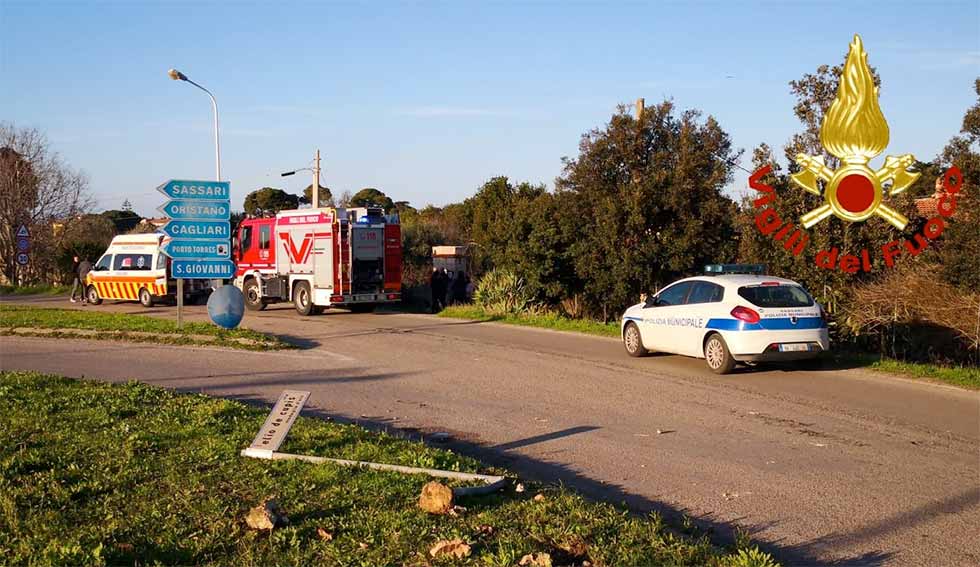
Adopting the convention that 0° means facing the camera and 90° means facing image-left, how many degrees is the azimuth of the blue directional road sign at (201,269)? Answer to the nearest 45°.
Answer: approximately 0°

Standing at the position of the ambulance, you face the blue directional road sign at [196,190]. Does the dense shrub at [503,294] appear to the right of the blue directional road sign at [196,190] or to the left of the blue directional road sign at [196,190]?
left

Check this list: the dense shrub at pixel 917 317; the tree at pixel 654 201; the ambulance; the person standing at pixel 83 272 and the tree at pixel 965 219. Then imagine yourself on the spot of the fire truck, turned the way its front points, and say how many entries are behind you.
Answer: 3

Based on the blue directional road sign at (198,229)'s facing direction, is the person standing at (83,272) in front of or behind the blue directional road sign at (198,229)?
behind

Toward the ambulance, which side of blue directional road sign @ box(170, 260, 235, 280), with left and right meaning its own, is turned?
back

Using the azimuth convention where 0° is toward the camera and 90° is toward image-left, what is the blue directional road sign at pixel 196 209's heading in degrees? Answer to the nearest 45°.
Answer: approximately 0°

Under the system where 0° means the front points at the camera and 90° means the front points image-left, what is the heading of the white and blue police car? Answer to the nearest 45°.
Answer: approximately 135°
